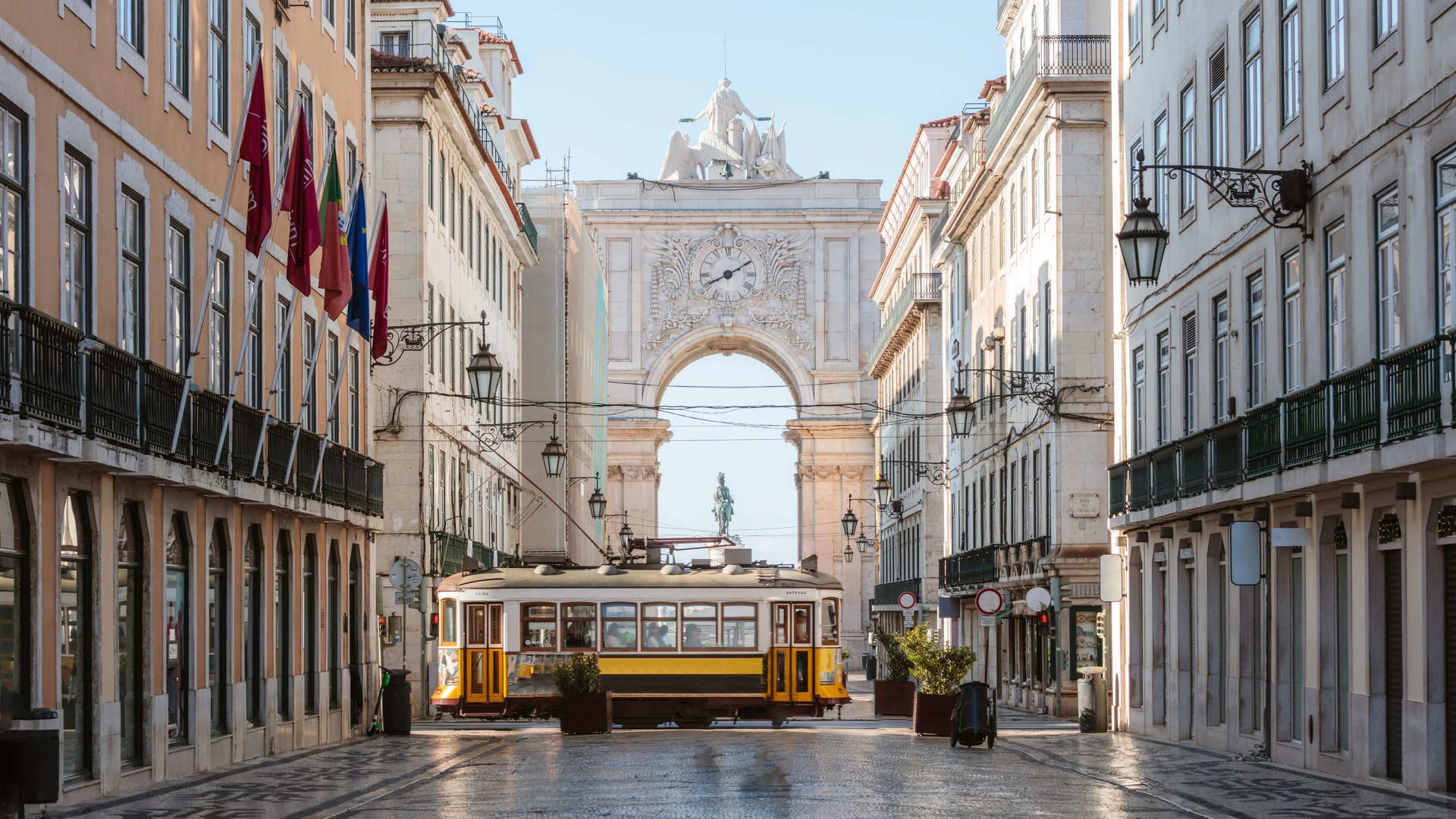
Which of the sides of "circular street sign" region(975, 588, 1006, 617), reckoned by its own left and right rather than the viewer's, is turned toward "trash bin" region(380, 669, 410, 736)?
right

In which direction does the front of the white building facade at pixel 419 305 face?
to the viewer's right

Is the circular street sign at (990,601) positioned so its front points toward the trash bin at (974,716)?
yes

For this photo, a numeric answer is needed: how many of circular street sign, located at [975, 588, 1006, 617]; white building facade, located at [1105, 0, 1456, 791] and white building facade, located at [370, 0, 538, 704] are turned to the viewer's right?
1

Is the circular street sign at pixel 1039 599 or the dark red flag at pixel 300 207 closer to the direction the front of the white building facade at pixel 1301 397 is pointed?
the dark red flag

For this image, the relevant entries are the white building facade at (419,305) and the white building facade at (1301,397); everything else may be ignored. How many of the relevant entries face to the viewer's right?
1

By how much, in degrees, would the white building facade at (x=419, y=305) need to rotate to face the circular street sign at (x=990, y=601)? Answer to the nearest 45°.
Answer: approximately 45° to its right

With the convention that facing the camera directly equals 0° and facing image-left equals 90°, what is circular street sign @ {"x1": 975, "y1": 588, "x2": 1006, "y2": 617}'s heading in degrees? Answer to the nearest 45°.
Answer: approximately 0°
